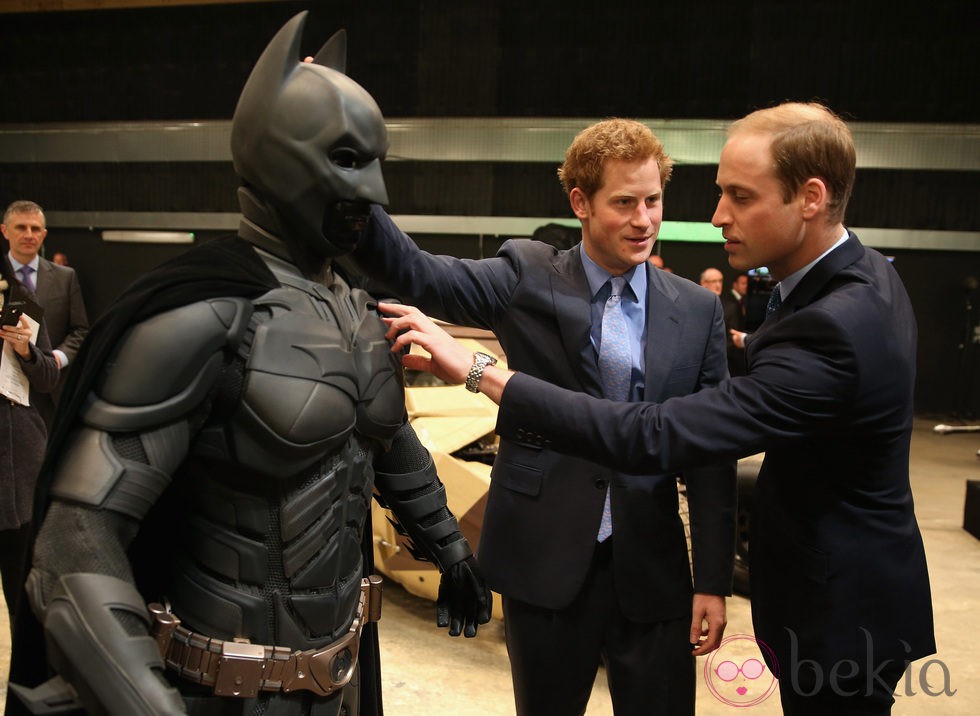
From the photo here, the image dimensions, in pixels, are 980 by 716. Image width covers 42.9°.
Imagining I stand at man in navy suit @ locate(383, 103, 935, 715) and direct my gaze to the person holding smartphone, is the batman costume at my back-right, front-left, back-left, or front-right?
front-left

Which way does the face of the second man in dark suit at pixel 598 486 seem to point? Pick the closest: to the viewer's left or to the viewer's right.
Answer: to the viewer's right

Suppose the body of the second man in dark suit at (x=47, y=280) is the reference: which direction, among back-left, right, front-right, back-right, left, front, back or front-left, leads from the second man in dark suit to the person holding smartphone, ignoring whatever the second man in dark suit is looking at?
front

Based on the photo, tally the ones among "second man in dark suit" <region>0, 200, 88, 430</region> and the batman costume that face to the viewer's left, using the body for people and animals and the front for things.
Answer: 0

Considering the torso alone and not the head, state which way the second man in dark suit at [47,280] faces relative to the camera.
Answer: toward the camera

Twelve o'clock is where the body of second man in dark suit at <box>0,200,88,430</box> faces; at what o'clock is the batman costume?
The batman costume is roughly at 12 o'clock from the second man in dark suit.

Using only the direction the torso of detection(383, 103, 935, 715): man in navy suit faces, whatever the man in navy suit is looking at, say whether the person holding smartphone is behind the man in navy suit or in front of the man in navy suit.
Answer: in front

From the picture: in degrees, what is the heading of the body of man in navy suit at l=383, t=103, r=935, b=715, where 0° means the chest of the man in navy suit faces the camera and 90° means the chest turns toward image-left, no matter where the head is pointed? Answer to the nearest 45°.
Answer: approximately 90°

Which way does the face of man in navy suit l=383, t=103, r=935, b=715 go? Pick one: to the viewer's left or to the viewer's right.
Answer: to the viewer's left

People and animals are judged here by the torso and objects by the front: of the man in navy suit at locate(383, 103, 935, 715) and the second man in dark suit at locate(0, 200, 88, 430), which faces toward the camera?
the second man in dark suit

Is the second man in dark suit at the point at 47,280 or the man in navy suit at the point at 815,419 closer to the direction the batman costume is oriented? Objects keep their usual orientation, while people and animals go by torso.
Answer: the man in navy suit

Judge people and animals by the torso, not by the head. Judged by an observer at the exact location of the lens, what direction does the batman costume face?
facing the viewer and to the right of the viewer

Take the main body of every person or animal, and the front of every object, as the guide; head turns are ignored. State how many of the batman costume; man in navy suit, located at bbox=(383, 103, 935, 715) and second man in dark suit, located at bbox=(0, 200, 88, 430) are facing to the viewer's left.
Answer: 1

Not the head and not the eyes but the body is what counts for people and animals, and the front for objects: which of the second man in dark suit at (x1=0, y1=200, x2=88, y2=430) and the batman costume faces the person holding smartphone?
the second man in dark suit

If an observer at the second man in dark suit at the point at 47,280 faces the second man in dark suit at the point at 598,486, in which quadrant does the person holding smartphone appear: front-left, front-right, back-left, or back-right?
front-right
